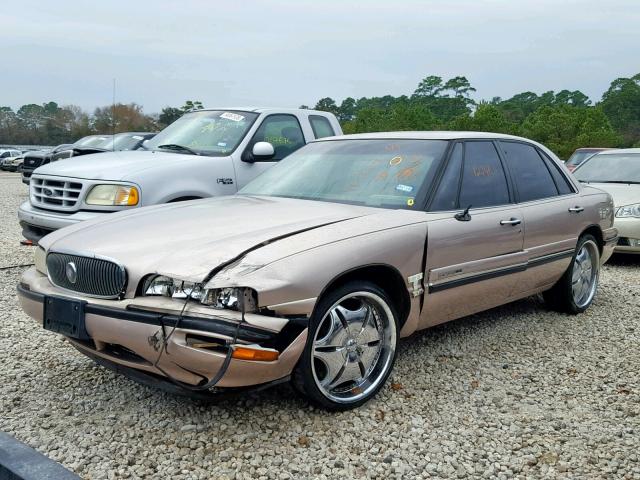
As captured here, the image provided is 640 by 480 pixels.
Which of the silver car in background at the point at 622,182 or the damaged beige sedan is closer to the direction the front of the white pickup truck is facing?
the damaged beige sedan

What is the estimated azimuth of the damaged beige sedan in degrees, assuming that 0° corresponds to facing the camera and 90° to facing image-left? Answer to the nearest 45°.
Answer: approximately 45°

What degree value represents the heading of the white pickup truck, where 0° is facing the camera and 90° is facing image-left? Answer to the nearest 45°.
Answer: approximately 45°

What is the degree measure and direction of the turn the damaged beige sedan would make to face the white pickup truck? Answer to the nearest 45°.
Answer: approximately 90° to its right

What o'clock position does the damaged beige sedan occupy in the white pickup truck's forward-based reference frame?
The damaged beige sedan is roughly at 10 o'clock from the white pickup truck.

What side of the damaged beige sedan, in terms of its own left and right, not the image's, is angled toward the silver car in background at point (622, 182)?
back

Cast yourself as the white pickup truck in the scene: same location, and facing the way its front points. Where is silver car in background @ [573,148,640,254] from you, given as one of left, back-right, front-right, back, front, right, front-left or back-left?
back-left
